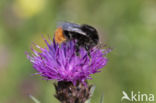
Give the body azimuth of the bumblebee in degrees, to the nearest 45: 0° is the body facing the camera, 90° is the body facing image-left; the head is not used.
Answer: approximately 270°
